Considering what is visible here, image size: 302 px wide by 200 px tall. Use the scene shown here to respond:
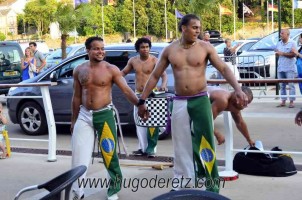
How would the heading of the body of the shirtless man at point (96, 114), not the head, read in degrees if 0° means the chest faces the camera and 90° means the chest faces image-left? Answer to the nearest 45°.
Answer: approximately 0°

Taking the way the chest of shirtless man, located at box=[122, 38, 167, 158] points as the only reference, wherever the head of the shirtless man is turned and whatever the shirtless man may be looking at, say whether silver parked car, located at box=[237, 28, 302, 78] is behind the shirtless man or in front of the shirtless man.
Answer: behind

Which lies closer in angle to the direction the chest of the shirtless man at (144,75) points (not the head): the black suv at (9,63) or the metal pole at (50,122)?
the metal pole

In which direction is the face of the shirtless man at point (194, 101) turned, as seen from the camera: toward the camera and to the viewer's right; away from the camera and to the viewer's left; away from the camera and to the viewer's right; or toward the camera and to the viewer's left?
toward the camera and to the viewer's right

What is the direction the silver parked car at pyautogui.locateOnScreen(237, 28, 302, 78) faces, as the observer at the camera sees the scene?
facing the viewer and to the left of the viewer

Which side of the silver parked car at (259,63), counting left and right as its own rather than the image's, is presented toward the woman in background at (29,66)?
front

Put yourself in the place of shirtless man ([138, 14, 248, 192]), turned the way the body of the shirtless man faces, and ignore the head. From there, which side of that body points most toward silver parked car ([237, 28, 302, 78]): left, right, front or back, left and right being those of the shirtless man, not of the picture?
back

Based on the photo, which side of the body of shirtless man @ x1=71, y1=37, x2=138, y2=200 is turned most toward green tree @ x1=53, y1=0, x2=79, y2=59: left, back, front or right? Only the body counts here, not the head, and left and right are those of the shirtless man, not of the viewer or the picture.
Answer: back

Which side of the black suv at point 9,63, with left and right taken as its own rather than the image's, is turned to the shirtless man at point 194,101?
back

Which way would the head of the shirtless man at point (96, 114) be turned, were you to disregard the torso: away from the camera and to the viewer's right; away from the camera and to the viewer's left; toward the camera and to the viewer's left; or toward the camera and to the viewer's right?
toward the camera and to the viewer's right

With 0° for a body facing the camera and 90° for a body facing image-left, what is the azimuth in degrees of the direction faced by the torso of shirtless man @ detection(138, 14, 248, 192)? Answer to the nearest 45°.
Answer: approximately 0°
